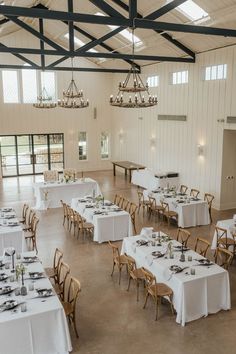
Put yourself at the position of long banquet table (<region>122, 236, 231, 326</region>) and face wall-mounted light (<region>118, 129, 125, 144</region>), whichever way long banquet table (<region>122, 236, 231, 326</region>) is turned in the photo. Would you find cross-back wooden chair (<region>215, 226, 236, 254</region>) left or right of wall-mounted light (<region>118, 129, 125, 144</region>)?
right

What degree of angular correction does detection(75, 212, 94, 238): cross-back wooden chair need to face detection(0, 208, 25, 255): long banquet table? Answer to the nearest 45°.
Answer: approximately 180°

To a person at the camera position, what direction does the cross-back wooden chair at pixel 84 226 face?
facing away from the viewer and to the right of the viewer

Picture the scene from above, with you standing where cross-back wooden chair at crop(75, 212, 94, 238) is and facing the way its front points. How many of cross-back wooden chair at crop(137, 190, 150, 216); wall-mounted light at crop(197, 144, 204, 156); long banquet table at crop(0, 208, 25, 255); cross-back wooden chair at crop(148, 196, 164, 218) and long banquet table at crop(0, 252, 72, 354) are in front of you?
3

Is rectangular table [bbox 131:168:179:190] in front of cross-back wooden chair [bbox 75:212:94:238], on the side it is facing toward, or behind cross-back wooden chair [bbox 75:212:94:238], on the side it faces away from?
in front

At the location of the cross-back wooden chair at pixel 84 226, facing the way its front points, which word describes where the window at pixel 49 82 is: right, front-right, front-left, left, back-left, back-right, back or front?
front-left

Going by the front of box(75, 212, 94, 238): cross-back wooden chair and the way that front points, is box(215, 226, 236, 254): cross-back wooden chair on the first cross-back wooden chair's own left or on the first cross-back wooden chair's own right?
on the first cross-back wooden chair's own right

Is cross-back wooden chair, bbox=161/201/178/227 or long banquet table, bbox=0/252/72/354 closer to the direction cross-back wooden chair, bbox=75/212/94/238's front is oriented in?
the cross-back wooden chair

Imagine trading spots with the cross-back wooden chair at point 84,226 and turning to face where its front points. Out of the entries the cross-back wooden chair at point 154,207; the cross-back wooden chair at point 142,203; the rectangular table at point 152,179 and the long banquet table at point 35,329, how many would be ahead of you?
3

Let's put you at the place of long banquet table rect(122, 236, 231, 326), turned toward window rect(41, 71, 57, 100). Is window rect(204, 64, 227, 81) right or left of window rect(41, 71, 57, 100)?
right

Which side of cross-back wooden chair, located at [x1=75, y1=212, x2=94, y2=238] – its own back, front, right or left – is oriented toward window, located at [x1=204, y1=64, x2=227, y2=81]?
front

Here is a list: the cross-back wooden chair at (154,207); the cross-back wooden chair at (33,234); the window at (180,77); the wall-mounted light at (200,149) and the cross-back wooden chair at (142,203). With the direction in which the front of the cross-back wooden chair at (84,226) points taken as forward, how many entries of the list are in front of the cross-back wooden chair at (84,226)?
4

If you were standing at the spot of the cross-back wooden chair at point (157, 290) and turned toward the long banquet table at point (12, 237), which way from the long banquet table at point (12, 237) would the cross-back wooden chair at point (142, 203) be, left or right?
right

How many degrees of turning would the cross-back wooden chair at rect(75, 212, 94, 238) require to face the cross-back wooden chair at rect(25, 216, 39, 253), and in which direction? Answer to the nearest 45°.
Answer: approximately 180°

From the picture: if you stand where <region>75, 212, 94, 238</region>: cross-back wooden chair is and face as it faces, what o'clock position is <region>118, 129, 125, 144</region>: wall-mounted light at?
The wall-mounted light is roughly at 11 o'clock from the cross-back wooden chair.
